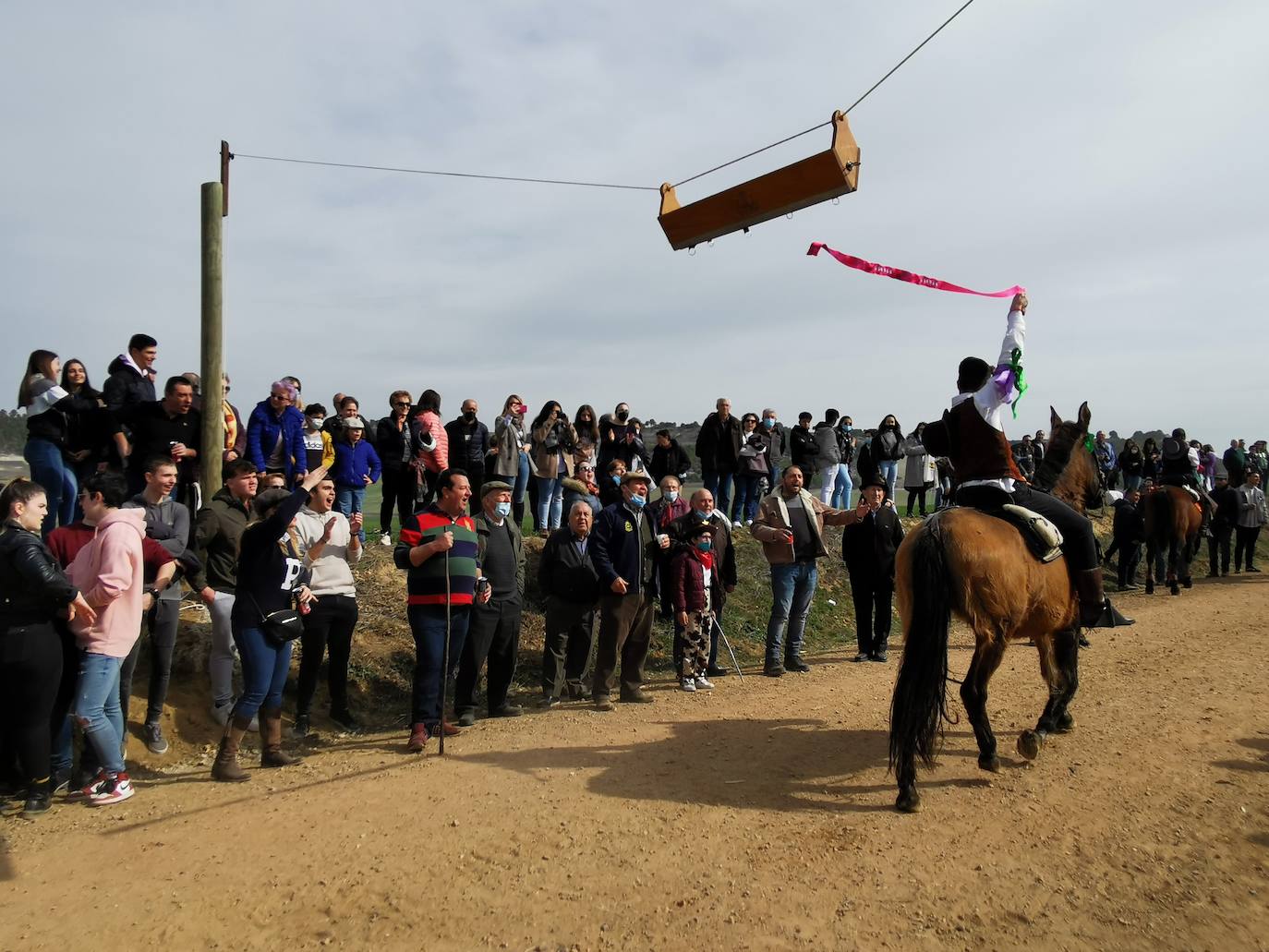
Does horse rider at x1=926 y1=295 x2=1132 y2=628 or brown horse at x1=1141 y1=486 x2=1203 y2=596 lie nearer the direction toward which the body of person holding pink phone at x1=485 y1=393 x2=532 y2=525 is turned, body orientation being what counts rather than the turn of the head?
the horse rider

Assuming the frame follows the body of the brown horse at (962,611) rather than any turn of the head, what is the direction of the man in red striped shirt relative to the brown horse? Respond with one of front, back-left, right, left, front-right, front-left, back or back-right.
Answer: back-left

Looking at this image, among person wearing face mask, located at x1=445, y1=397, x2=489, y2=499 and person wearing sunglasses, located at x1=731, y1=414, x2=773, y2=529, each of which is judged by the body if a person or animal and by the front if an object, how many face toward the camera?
2

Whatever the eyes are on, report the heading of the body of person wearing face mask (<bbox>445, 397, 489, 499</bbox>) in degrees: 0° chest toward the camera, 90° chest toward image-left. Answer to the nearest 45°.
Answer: approximately 0°

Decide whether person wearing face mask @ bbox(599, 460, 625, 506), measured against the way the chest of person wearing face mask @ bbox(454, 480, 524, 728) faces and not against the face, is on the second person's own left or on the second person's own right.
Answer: on the second person's own left

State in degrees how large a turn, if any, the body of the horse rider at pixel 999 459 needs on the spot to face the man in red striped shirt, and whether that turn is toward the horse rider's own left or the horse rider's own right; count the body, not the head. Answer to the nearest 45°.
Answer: approximately 135° to the horse rider's own left

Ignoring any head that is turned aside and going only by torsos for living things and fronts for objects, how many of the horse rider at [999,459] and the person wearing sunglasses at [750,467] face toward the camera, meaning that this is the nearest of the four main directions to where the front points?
1

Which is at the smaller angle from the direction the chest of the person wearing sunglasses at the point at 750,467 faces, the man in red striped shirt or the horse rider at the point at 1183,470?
the man in red striped shirt

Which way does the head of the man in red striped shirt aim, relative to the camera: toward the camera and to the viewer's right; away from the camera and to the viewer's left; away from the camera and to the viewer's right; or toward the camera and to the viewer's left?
toward the camera and to the viewer's right

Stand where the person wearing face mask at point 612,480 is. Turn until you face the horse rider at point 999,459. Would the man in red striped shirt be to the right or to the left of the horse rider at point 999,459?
right

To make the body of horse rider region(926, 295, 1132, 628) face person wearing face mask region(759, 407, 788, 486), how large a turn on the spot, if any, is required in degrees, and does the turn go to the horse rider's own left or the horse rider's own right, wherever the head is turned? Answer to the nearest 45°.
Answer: approximately 90° to the horse rider's own left

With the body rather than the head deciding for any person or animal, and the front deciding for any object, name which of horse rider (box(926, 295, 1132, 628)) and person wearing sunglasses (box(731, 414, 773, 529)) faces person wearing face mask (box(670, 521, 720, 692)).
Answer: person wearing sunglasses (box(731, 414, 773, 529))
